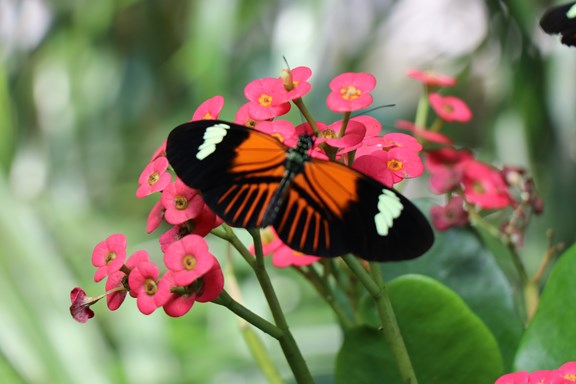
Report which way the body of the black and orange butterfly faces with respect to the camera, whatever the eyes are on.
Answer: away from the camera
